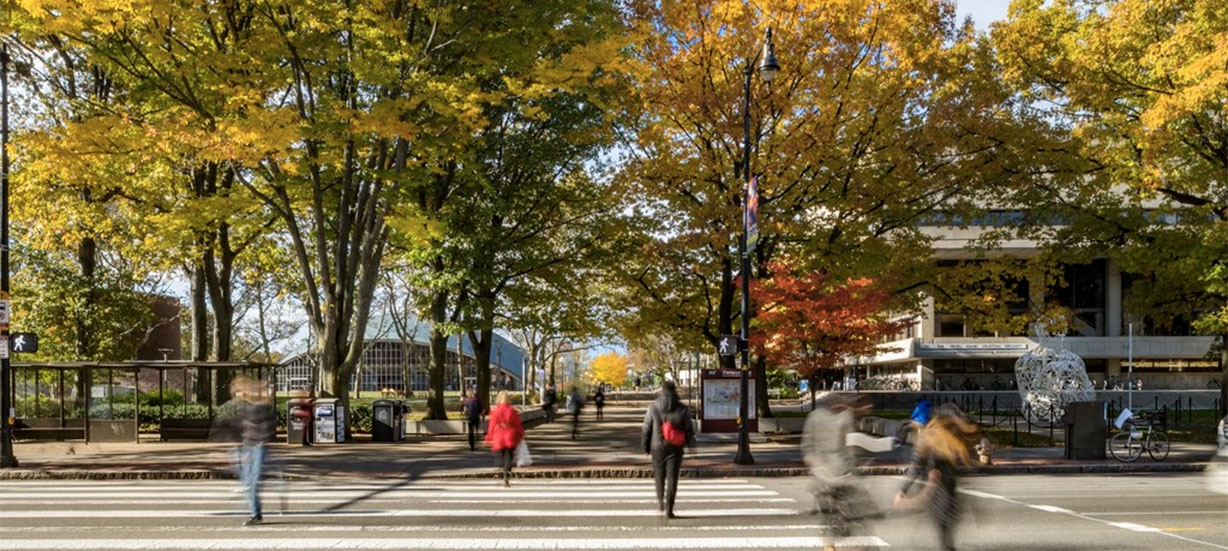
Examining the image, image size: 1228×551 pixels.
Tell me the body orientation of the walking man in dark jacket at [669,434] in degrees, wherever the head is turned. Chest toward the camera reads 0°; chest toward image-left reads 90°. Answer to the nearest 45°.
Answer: approximately 180°

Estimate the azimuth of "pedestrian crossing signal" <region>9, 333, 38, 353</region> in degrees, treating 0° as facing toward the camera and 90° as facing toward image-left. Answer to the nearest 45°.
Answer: approximately 0°

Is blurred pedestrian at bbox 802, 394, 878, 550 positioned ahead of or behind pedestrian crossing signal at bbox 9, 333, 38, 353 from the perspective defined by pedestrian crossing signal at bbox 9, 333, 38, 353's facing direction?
ahead

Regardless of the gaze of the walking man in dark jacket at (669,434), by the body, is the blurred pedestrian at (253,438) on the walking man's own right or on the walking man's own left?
on the walking man's own left

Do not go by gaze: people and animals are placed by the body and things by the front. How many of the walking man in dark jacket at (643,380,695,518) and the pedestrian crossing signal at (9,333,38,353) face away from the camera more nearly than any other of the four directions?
1
